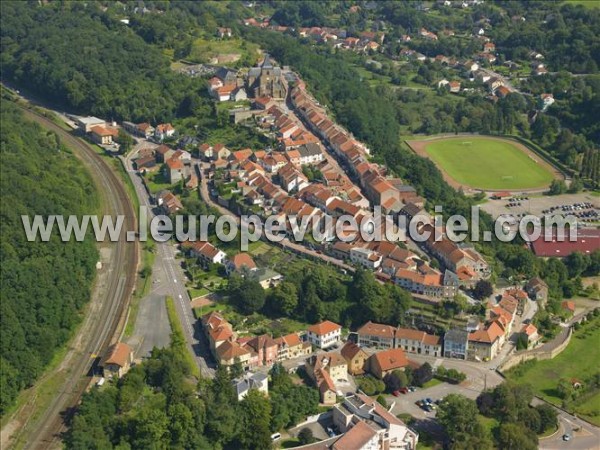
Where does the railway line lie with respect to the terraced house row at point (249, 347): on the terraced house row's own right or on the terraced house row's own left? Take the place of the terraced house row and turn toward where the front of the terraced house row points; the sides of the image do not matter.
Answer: on the terraced house row's own right

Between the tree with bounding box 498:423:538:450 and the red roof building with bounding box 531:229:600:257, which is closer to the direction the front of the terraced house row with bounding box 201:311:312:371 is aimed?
the tree

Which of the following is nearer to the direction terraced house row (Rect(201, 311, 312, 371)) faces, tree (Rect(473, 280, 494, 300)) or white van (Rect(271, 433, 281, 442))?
the white van

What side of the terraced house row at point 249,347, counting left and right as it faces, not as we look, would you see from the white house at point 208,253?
back

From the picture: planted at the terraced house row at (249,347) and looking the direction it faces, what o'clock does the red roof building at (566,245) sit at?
The red roof building is roughly at 8 o'clock from the terraced house row.

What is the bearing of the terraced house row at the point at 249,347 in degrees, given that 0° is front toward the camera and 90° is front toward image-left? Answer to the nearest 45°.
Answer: approximately 0°

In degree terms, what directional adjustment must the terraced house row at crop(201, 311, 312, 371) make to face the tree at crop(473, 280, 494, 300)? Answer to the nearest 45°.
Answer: approximately 90° to its left

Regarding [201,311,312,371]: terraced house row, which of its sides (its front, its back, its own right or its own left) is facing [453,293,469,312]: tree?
left

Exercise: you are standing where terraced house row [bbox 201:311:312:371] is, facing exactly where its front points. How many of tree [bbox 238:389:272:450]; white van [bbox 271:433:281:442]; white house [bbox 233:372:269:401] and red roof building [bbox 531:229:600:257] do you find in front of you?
3

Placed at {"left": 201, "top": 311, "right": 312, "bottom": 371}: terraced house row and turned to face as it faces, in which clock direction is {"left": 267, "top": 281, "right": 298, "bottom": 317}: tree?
The tree is roughly at 7 o'clock from the terraced house row.

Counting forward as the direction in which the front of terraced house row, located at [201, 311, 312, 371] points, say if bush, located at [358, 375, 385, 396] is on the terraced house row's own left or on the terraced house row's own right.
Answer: on the terraced house row's own left

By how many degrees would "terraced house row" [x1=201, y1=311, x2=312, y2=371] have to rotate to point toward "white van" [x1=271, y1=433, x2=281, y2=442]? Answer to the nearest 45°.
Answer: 0° — it already faces it

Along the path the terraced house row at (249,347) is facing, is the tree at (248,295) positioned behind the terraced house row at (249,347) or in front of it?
behind
